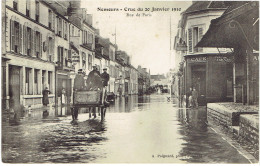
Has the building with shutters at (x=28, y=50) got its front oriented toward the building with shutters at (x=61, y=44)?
no

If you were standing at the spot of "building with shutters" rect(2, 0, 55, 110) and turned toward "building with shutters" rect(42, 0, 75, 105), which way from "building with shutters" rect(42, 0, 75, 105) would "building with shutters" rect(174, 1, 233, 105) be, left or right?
right

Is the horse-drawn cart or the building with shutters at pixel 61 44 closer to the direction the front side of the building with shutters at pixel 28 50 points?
the horse-drawn cart

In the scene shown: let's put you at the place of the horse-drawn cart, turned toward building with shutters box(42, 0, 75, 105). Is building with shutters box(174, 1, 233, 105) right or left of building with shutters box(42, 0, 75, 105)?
right

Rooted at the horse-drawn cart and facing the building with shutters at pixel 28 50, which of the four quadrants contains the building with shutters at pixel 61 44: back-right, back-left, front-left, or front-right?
front-right

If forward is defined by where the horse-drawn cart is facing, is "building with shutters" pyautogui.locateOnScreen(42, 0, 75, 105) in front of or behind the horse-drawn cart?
in front

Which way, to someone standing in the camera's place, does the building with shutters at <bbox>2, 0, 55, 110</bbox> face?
facing the viewer and to the right of the viewer

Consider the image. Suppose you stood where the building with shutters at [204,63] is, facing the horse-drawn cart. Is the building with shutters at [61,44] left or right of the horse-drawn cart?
right

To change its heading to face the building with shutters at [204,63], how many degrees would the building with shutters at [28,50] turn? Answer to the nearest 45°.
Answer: approximately 45° to its left

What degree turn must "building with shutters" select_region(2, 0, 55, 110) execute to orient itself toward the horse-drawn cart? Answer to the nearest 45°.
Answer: approximately 45° to its right
